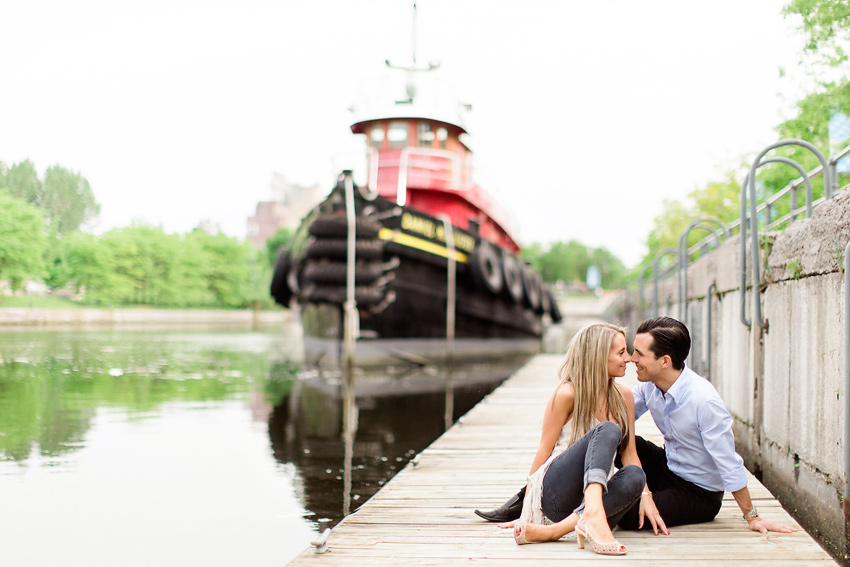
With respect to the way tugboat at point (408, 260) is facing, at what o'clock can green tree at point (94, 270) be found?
The green tree is roughly at 3 o'clock from the tugboat.

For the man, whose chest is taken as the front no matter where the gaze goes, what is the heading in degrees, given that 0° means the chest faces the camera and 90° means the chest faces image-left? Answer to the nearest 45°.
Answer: approximately 45°

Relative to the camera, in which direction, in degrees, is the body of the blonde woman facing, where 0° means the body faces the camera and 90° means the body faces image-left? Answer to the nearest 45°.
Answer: approximately 315°

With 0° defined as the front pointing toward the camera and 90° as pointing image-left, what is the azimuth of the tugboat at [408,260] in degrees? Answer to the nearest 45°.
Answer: approximately 45°

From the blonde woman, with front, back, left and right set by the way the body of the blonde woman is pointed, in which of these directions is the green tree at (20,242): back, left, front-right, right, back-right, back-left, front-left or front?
back

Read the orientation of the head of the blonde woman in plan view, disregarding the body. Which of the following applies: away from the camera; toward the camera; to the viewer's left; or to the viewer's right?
to the viewer's right

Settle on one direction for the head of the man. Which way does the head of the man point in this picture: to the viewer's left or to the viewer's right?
to the viewer's left

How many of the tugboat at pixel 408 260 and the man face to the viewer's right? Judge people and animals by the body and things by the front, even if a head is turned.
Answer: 0

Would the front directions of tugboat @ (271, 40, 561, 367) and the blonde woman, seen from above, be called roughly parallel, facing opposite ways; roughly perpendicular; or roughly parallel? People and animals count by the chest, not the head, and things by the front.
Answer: roughly perpendicular

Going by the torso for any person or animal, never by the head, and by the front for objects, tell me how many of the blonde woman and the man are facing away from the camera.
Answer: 0

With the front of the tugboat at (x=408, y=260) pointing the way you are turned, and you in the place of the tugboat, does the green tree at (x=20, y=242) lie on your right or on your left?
on your right

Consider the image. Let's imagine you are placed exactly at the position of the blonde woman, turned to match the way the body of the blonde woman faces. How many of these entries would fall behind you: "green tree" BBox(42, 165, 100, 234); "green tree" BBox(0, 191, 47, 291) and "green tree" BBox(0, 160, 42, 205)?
3

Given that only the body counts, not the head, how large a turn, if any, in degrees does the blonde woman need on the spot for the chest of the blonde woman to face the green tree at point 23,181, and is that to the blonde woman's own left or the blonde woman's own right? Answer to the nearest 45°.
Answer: approximately 180°
